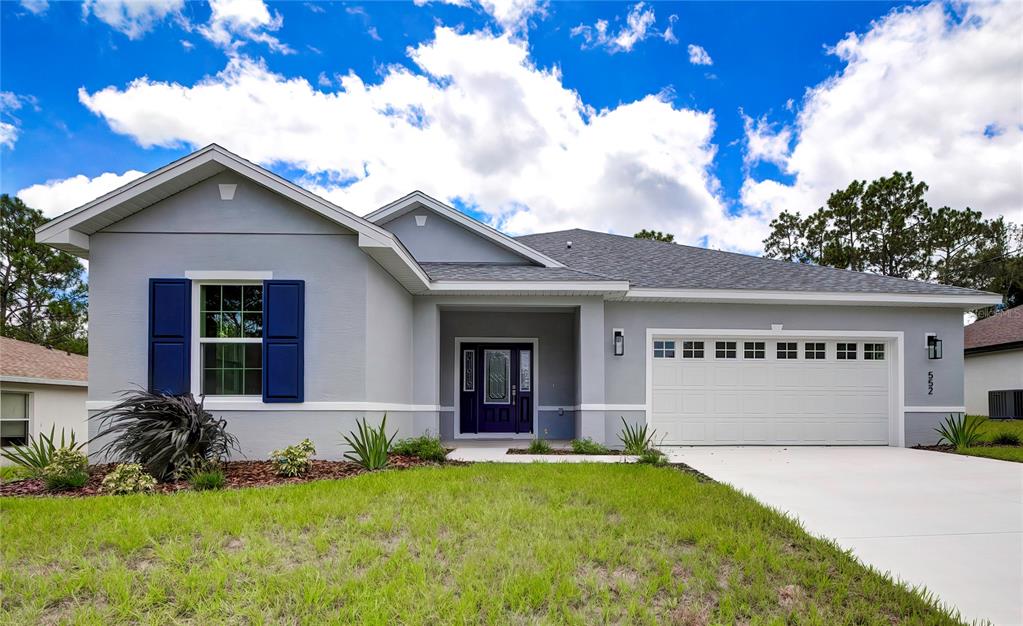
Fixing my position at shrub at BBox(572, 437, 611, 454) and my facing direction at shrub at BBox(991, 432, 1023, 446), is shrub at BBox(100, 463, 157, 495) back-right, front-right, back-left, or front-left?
back-right

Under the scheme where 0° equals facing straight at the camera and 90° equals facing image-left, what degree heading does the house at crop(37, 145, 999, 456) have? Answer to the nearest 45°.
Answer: approximately 0°

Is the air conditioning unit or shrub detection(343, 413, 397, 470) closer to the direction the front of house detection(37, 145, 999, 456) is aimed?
the shrub

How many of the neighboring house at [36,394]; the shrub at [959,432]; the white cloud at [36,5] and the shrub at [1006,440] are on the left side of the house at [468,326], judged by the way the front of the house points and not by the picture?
2

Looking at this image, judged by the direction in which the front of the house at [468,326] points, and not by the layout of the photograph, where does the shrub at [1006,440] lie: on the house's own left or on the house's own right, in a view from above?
on the house's own left

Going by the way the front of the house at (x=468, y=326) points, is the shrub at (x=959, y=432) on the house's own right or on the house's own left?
on the house's own left

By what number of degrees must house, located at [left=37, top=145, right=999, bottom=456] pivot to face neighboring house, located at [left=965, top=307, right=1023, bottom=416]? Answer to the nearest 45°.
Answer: approximately 135° to its left
